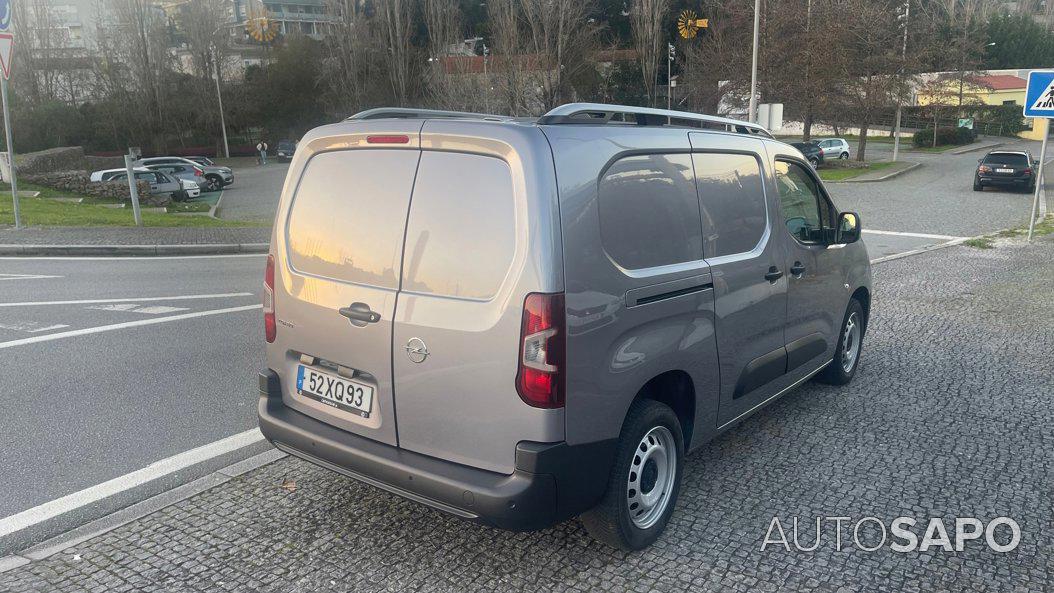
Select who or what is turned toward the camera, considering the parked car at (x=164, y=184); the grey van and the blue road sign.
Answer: the blue road sign

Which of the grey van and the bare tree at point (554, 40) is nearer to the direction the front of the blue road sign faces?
the grey van

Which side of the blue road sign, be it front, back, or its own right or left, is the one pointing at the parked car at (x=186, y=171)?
right

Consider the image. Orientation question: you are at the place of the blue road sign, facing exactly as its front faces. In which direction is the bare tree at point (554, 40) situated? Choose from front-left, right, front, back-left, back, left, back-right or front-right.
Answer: back-right

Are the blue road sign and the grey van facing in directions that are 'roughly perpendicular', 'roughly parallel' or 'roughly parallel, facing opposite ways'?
roughly parallel, facing opposite ways

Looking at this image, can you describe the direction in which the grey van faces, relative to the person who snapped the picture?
facing away from the viewer and to the right of the viewer

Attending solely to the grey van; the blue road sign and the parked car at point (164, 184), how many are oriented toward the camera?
1

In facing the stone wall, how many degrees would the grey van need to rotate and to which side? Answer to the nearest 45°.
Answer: approximately 90° to its left

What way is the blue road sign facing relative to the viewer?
toward the camera

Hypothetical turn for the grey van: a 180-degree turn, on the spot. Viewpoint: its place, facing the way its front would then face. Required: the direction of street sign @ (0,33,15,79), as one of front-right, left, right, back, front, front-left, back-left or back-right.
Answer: right
